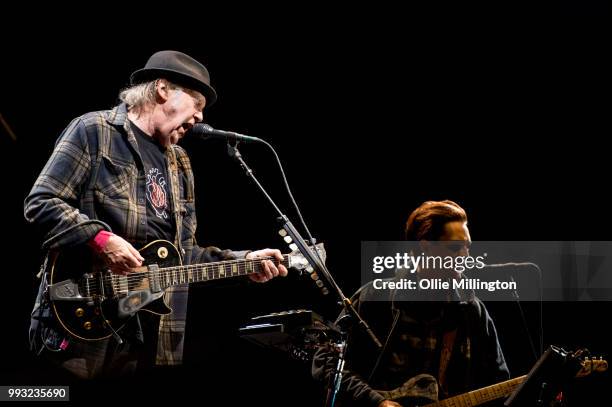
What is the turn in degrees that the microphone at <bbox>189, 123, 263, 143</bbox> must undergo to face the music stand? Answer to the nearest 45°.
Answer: approximately 180°

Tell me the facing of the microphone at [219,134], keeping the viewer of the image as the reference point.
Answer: facing to the left of the viewer
